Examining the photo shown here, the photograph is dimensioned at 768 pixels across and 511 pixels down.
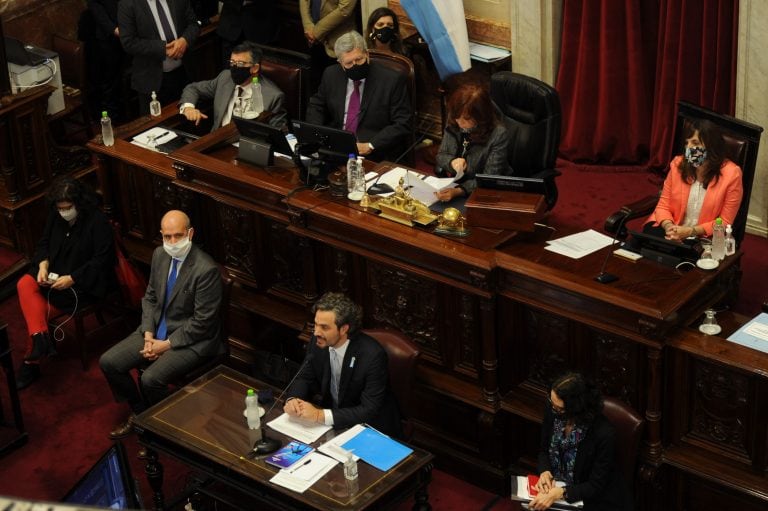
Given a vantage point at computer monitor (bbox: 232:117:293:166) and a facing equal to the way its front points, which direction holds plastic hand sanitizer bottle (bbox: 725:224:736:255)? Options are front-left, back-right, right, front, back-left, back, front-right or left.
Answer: right

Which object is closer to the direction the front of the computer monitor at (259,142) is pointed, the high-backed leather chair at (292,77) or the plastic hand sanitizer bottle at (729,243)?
the high-backed leather chair

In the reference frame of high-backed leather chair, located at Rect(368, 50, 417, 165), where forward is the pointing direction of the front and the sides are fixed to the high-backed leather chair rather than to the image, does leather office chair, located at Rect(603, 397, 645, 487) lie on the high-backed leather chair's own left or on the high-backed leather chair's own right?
on the high-backed leather chair's own left

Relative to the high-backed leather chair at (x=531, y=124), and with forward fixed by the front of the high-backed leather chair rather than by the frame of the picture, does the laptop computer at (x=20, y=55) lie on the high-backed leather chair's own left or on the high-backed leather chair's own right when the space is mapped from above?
on the high-backed leather chair's own right

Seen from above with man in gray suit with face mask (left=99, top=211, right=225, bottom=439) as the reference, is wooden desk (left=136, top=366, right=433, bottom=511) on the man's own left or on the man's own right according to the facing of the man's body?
on the man's own left

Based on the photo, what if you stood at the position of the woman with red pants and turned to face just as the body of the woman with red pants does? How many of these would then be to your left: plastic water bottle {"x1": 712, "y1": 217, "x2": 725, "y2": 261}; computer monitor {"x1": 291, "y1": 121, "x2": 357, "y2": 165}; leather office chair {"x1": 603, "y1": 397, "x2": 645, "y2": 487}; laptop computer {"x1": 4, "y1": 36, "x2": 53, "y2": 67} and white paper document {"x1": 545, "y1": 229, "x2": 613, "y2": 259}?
4

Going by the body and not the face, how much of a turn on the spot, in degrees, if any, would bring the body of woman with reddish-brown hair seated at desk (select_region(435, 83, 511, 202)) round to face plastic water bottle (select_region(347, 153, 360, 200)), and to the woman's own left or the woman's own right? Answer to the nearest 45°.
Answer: approximately 45° to the woman's own right

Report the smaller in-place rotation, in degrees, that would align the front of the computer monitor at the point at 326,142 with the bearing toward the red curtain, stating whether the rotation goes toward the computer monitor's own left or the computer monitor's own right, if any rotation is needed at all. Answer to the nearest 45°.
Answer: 0° — it already faces it

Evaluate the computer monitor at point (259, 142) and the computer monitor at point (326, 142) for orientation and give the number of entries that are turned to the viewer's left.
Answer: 0
